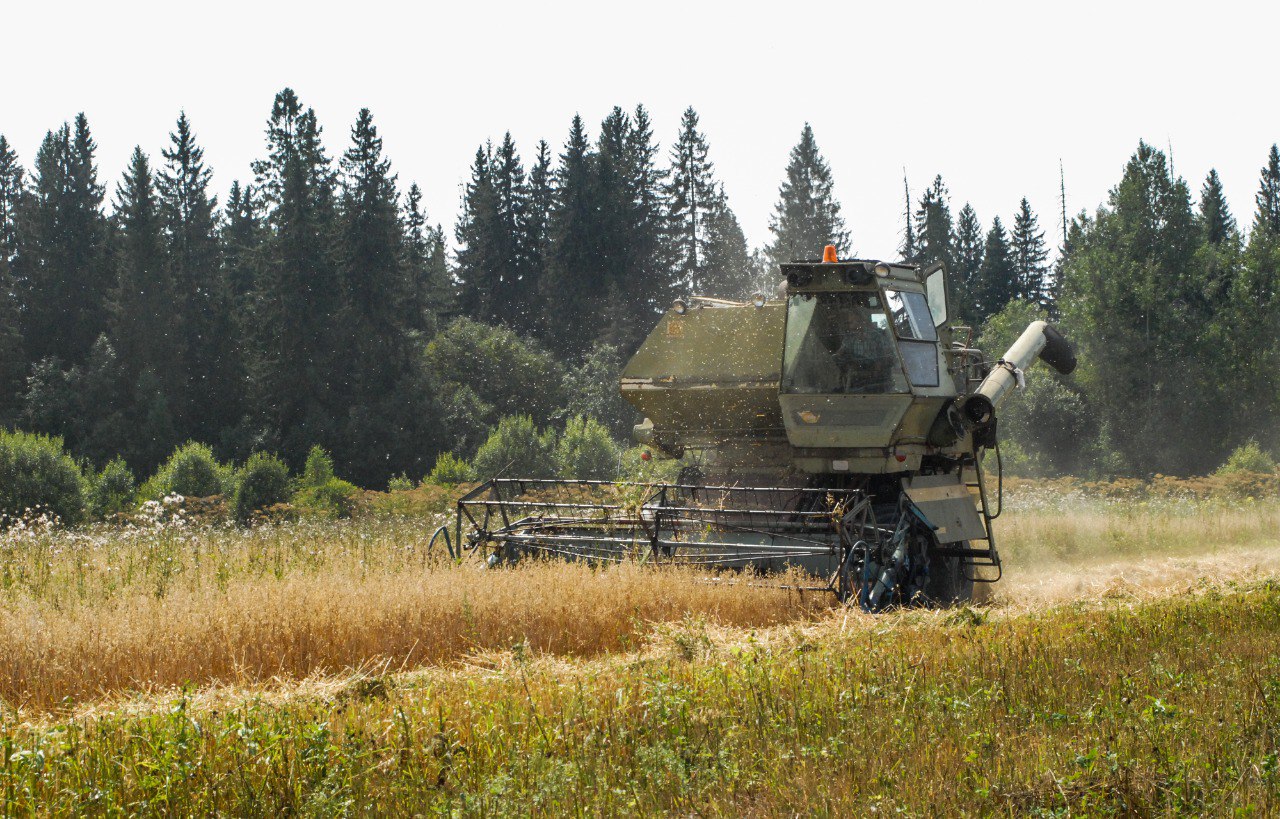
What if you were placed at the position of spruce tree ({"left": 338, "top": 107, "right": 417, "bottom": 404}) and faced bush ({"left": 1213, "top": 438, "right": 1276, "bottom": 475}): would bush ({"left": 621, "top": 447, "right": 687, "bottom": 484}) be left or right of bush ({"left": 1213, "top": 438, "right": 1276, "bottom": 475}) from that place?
right

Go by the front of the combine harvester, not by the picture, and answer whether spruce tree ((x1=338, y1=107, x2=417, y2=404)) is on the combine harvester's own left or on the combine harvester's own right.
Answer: on the combine harvester's own right

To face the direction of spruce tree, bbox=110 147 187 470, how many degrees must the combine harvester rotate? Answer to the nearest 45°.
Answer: approximately 90° to its right

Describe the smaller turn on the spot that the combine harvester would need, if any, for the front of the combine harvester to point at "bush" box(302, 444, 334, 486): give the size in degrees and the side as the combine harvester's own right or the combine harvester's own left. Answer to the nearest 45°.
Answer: approximately 90° to the combine harvester's own right

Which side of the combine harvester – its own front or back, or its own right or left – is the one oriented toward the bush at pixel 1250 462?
back

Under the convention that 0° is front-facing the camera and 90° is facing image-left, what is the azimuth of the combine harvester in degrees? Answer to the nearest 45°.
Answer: approximately 45°

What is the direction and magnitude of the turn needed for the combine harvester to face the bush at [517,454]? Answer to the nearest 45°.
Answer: approximately 135° to its right

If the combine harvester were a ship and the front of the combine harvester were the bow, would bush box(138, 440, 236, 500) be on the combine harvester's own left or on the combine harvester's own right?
on the combine harvester's own right
